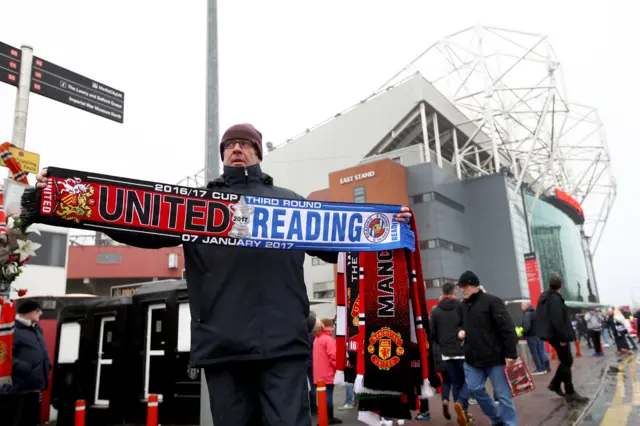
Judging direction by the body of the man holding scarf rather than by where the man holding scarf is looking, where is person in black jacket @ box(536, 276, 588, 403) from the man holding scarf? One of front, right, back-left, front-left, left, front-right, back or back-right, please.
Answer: back-left

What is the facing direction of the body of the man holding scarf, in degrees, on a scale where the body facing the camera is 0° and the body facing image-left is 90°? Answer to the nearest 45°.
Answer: approximately 0°

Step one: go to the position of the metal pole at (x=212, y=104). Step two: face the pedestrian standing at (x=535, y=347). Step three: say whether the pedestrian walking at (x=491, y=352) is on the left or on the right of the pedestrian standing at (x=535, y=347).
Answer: right

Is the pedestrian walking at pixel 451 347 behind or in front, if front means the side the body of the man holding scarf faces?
behind

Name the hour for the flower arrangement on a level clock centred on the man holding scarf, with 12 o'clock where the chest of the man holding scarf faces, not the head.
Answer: The flower arrangement is roughly at 4 o'clock from the man holding scarf.

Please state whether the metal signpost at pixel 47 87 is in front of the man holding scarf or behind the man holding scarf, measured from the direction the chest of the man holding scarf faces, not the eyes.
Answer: behind

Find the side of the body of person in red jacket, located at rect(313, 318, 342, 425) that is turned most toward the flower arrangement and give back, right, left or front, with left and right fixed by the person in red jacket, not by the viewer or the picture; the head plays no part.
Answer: right

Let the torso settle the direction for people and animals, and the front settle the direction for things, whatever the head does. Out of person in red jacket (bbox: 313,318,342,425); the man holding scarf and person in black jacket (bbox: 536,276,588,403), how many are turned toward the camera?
1
